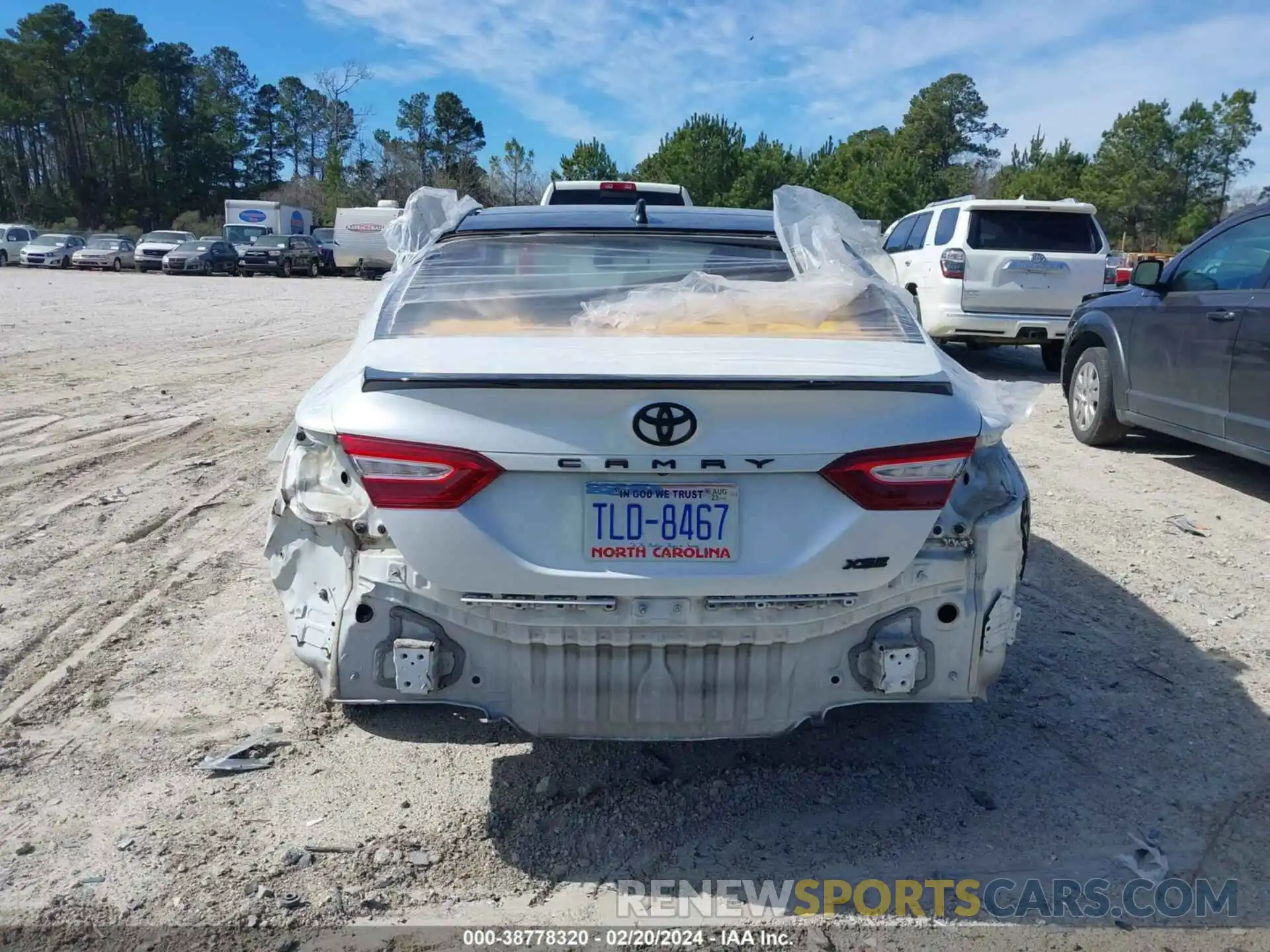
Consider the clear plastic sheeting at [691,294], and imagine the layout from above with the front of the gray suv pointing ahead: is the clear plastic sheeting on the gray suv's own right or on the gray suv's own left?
on the gray suv's own left

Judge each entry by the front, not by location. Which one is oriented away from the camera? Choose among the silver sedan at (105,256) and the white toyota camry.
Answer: the white toyota camry

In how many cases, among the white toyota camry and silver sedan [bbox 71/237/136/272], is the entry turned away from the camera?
1

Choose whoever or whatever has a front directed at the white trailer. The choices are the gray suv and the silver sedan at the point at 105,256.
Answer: the gray suv

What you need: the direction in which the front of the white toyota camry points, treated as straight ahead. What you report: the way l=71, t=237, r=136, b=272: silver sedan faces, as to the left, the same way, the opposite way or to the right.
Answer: the opposite way

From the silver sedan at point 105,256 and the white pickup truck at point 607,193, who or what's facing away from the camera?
the white pickup truck

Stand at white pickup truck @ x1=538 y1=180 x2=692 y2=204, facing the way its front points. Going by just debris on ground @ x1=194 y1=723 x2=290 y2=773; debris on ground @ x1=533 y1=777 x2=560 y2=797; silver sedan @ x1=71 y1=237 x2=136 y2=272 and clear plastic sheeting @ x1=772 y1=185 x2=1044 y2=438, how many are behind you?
3

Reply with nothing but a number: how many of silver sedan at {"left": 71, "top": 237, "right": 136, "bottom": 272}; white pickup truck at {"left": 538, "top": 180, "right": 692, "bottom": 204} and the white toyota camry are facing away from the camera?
2

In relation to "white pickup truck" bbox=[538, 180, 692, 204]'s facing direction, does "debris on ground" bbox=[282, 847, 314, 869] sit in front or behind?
behind

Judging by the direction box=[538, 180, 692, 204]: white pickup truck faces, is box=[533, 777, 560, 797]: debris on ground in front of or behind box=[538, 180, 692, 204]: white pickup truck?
behind

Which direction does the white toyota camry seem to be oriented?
away from the camera

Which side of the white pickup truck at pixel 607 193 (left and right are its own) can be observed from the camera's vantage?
back

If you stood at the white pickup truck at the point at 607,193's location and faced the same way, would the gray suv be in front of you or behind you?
behind

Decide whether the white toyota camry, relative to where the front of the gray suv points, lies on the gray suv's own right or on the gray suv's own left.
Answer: on the gray suv's own left
